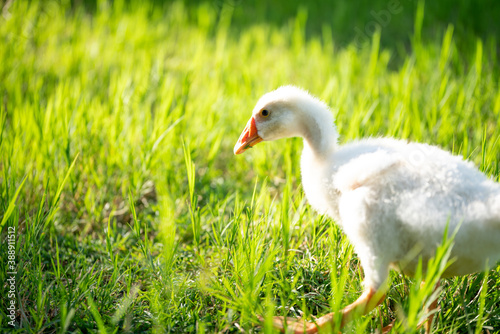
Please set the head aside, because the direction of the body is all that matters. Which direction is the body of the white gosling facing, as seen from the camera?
to the viewer's left
